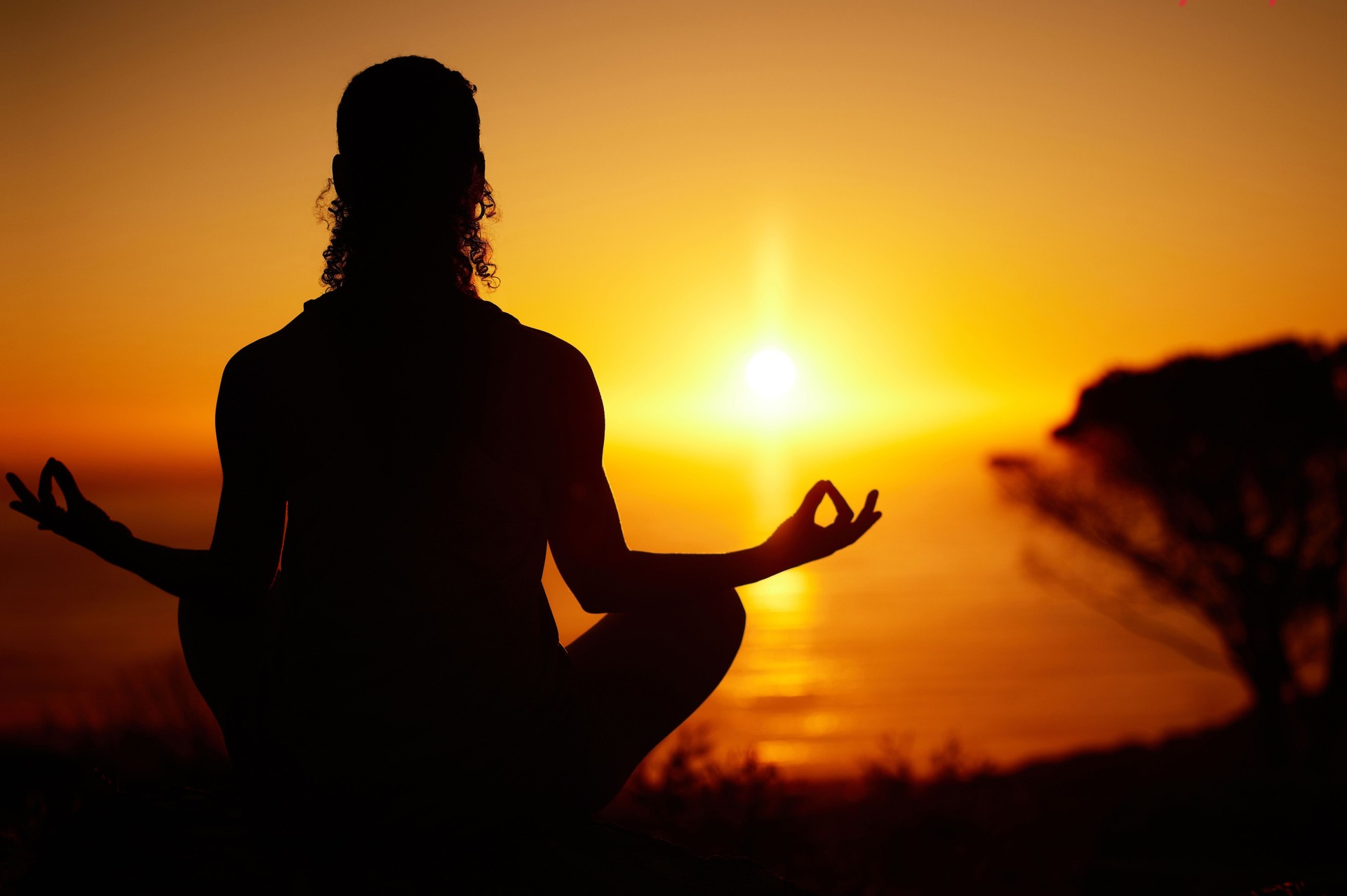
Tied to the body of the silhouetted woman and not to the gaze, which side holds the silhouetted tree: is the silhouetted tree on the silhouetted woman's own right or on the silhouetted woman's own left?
on the silhouetted woman's own right

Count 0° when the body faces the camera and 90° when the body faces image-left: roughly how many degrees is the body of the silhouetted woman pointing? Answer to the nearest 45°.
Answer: approximately 180°

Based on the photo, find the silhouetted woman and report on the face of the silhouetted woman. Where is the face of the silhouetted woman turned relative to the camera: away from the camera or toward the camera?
away from the camera
